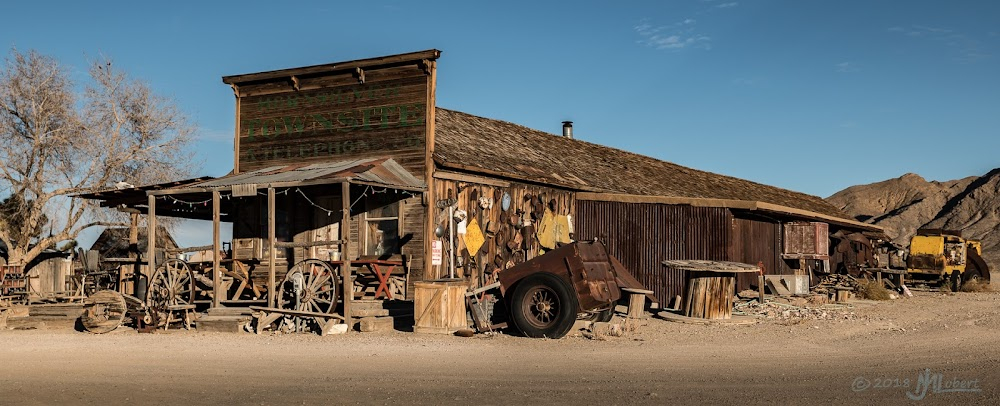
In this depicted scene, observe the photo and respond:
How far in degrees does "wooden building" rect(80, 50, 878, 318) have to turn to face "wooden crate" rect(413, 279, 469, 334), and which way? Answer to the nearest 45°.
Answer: approximately 45° to its left

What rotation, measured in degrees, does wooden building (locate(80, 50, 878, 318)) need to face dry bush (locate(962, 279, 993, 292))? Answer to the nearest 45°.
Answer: approximately 180°

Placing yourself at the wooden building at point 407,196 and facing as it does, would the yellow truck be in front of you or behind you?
behind

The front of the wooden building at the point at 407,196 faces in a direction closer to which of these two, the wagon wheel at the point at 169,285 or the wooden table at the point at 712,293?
the wagon wheel

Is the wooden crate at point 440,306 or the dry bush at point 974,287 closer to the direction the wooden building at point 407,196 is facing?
the wooden crate

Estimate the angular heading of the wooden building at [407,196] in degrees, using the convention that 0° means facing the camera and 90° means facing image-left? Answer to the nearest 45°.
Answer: approximately 45°

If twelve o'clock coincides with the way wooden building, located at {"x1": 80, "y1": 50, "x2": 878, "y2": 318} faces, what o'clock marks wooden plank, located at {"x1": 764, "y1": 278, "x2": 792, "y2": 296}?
The wooden plank is roughly at 7 o'clock from the wooden building.

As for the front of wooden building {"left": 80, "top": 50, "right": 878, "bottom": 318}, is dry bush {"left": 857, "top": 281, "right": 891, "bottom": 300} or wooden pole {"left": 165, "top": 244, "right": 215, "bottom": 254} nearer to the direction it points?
the wooden pole
